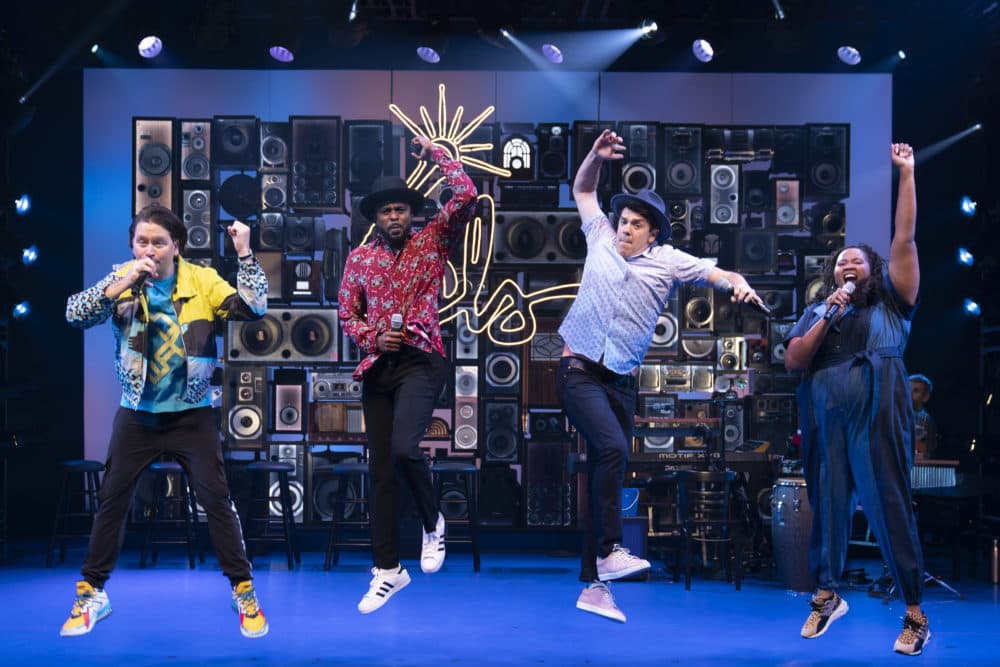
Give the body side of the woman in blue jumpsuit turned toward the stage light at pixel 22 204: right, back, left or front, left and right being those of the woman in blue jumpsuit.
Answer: right

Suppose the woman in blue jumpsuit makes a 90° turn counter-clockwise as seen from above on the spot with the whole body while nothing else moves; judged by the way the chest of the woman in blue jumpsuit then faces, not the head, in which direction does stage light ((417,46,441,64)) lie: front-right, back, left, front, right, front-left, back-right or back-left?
back-left

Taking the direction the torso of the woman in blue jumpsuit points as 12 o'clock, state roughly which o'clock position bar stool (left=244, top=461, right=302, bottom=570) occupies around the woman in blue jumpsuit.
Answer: The bar stool is roughly at 4 o'clock from the woman in blue jumpsuit.

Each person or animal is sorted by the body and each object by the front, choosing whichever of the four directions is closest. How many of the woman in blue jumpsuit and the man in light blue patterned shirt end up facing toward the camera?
2

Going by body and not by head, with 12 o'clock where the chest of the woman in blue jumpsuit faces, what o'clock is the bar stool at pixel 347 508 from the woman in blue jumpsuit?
The bar stool is roughly at 4 o'clock from the woman in blue jumpsuit.

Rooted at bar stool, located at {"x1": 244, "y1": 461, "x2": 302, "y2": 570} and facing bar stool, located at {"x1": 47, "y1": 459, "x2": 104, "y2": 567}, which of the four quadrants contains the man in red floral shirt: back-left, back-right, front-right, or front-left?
back-left

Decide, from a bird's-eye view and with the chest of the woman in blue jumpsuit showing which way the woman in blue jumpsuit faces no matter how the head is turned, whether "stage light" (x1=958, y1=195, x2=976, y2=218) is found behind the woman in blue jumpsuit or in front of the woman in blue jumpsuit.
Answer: behind
